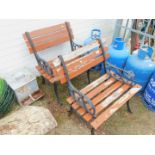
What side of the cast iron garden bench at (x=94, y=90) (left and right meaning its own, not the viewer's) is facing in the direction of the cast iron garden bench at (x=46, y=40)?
back

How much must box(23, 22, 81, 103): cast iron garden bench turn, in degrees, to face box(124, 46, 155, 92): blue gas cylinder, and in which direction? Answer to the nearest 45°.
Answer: approximately 45° to its left

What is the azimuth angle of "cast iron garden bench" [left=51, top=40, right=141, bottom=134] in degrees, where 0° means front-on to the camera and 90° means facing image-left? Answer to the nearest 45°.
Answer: approximately 315°

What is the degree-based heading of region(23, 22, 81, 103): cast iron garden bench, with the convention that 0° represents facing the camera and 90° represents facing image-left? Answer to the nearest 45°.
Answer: approximately 315°

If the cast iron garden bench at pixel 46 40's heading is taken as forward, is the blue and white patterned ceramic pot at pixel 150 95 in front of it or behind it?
in front

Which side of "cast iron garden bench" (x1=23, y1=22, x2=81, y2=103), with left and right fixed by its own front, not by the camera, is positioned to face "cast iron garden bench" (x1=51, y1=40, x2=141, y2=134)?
front

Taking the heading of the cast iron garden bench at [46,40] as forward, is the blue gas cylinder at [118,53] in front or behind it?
in front
